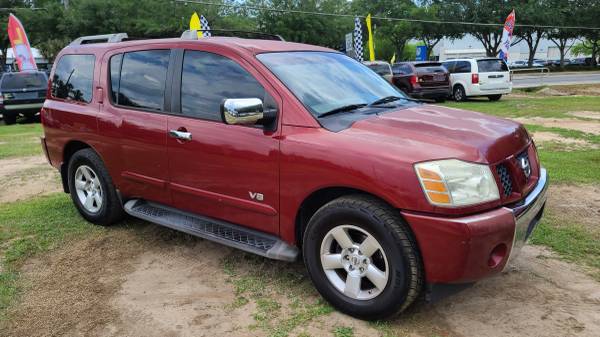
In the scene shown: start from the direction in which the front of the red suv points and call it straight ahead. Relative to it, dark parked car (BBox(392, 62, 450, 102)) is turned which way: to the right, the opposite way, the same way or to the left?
the opposite way

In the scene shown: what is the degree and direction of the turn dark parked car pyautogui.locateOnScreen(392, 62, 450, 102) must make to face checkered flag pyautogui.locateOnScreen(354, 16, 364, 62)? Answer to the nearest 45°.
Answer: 0° — it already faces it

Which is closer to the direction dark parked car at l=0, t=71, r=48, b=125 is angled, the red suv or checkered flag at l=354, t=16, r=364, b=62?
the checkered flag

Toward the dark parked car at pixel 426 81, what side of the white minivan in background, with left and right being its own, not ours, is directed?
left

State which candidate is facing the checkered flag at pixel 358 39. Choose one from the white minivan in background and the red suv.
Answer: the white minivan in background

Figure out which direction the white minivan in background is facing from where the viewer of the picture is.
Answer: facing away from the viewer and to the left of the viewer

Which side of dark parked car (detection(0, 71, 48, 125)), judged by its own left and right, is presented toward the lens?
back

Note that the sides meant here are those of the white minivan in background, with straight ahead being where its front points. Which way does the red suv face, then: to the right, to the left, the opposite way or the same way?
the opposite way

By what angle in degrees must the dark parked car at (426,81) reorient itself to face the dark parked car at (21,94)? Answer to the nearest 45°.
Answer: approximately 90° to its left

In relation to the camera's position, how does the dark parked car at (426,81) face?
facing away from the viewer and to the left of the viewer

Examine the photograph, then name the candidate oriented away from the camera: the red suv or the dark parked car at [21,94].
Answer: the dark parked car

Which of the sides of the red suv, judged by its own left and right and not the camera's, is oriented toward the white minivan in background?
left
